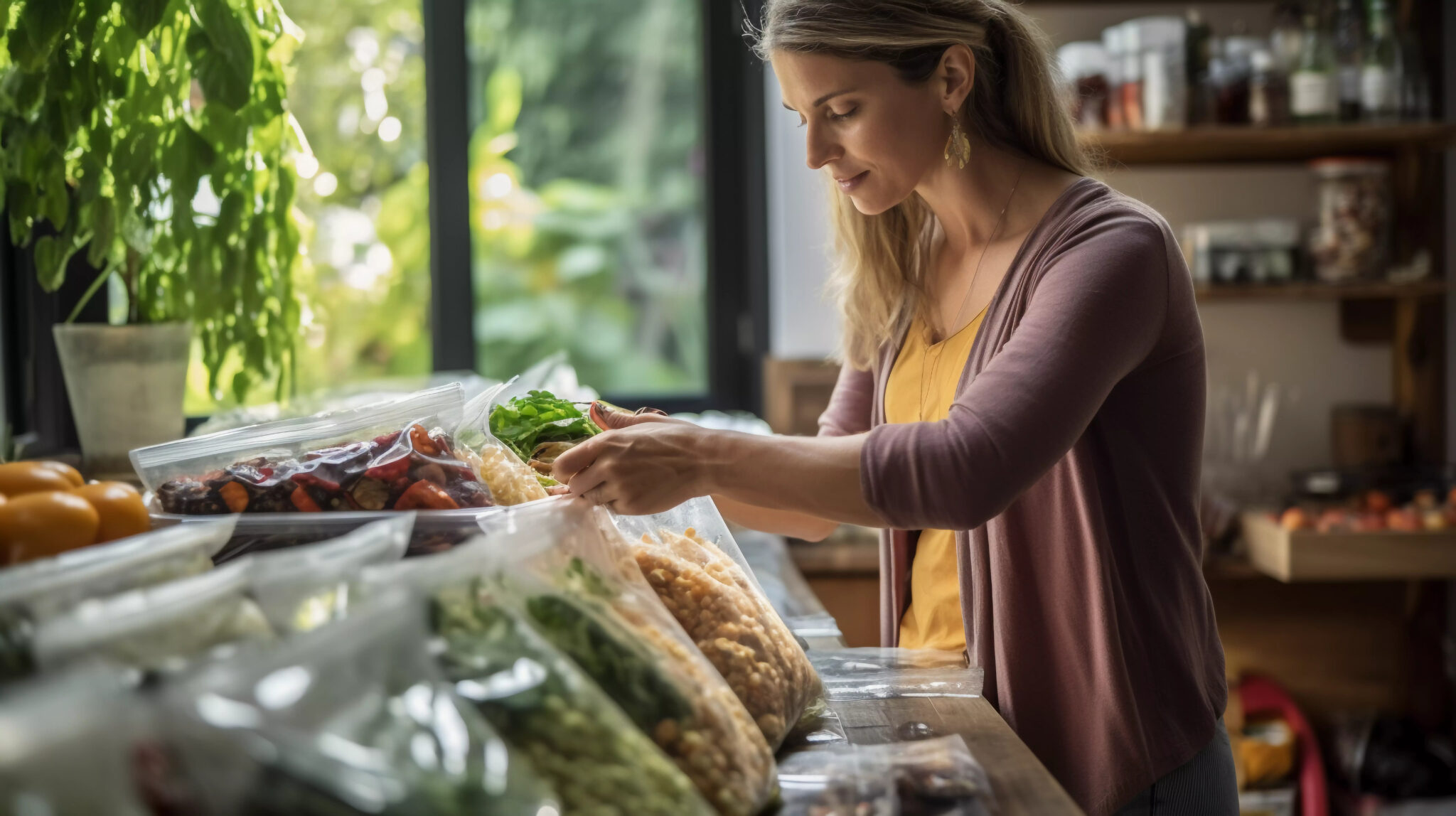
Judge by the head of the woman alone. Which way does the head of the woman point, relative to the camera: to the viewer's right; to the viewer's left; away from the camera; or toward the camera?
to the viewer's left

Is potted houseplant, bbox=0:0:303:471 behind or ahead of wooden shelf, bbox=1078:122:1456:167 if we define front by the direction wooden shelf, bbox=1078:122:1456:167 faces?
ahead

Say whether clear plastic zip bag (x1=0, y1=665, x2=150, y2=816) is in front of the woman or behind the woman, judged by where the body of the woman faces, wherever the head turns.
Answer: in front

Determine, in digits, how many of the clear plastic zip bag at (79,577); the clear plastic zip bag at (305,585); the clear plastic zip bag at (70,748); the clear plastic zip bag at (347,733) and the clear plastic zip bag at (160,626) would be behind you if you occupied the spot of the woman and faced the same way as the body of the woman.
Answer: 0

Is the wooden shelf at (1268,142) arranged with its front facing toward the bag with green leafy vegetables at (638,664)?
yes

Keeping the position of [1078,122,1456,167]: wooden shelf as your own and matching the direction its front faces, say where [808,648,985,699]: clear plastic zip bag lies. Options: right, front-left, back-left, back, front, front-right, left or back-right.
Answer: front

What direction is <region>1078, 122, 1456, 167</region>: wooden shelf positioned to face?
toward the camera

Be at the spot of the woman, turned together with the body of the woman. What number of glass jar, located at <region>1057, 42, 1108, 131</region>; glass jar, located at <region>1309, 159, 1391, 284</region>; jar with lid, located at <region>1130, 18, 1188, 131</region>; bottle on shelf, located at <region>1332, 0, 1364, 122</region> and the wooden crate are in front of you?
0

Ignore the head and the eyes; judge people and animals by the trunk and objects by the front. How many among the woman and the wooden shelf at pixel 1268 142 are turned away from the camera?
0
